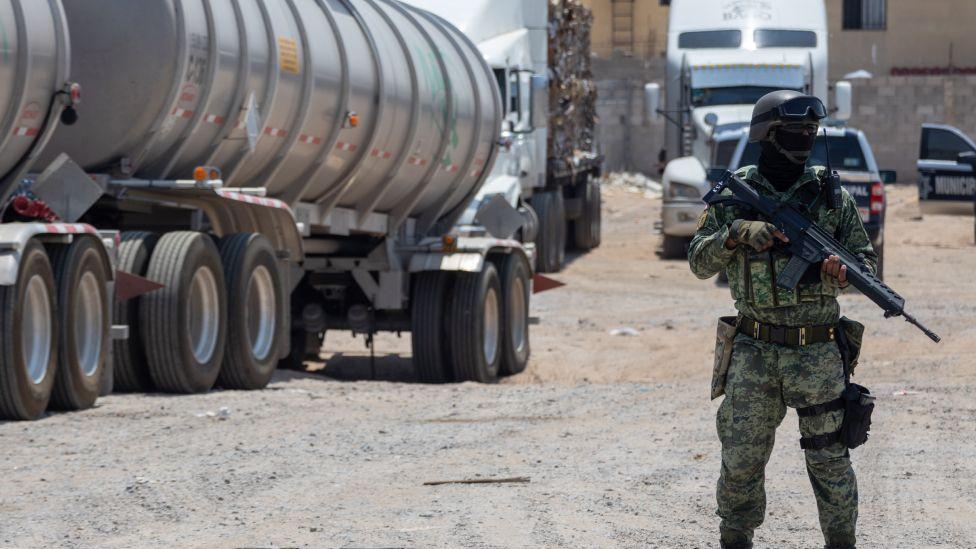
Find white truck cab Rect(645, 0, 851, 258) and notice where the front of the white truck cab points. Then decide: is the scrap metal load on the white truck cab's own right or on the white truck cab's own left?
on the white truck cab's own right

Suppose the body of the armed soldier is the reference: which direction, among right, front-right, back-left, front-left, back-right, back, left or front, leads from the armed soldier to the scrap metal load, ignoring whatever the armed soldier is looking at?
back

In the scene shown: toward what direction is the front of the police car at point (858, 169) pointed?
away from the camera

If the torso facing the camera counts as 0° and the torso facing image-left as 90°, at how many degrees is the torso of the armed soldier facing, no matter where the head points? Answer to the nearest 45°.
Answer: approximately 0°

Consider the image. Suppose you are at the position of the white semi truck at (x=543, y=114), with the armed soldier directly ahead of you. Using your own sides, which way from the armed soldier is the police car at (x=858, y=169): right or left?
left

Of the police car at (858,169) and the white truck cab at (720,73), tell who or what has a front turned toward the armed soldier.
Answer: the white truck cab

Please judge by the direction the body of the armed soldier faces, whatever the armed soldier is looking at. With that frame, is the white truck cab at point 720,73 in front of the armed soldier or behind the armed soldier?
behind
